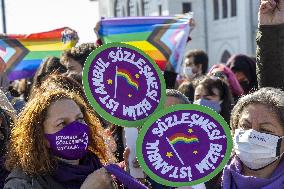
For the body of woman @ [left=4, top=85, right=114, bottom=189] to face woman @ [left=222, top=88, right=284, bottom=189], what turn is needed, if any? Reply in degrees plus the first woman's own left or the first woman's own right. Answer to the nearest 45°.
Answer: approximately 45° to the first woman's own left

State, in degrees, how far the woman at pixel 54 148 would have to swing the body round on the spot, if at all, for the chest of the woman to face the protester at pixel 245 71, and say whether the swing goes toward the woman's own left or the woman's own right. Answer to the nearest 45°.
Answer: approximately 90° to the woman's own left

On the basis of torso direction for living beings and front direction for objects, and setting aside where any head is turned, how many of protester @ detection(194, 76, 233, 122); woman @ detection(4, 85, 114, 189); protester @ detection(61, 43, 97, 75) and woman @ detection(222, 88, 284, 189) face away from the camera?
0

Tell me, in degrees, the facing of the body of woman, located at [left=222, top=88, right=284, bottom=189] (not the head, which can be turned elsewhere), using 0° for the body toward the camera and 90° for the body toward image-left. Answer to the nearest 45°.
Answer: approximately 45°

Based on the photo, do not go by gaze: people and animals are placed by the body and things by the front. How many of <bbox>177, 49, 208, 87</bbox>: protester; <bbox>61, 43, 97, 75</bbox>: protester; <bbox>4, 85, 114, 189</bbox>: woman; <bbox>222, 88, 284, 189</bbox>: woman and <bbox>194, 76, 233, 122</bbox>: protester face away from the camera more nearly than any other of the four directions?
0

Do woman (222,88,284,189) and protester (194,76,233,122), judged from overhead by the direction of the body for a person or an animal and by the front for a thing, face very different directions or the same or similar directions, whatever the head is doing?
same or similar directions

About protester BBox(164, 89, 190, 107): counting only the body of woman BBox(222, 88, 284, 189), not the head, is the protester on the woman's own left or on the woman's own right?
on the woman's own right

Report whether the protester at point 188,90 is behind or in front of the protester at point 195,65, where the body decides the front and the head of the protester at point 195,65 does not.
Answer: in front

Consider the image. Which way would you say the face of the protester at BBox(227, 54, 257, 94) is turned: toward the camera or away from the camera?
toward the camera

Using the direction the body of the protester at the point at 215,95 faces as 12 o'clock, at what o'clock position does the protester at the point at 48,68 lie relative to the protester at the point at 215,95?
the protester at the point at 48,68 is roughly at 2 o'clock from the protester at the point at 215,95.

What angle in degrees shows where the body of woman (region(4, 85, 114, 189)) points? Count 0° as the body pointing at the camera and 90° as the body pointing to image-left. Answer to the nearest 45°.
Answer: approximately 315°
